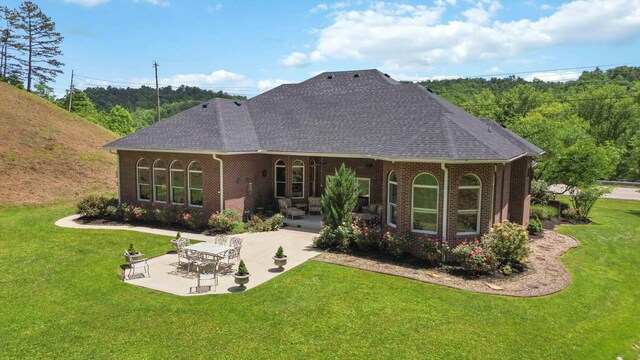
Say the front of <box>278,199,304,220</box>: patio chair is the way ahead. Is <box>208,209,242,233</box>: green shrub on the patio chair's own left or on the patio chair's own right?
on the patio chair's own right

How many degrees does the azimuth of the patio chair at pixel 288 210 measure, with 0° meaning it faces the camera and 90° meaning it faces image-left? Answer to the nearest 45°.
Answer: approximately 315°

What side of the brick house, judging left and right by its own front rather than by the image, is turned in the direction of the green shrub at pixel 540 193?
right

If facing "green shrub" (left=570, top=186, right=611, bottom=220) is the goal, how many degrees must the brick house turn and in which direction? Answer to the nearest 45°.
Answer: approximately 90° to its right

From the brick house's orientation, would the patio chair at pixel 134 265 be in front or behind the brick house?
behind

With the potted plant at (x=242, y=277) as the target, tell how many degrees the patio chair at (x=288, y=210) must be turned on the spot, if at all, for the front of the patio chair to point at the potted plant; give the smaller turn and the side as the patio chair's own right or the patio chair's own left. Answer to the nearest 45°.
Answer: approximately 45° to the patio chair's own right

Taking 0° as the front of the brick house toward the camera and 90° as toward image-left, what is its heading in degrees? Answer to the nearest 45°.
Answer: approximately 180°

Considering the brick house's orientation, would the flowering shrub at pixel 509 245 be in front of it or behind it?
behind

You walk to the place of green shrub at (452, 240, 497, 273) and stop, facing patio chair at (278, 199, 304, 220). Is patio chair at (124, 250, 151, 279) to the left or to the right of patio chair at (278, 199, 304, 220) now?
left

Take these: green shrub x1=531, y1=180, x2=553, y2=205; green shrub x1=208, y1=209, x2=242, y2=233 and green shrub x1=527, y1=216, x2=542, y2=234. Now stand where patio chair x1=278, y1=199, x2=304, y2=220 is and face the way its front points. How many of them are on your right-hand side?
1

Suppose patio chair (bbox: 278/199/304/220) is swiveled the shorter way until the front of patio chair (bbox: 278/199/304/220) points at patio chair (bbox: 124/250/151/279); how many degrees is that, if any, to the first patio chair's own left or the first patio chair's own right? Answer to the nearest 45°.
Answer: approximately 90° to the first patio chair's own right

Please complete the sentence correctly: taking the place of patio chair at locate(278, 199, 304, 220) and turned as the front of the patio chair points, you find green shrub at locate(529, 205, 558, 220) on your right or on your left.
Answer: on your left

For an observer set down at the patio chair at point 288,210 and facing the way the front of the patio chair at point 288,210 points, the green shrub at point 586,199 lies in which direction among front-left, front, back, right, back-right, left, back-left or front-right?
front-left

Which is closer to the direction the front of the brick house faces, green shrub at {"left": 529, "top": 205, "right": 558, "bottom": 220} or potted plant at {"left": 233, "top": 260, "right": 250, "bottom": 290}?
the green shrub
